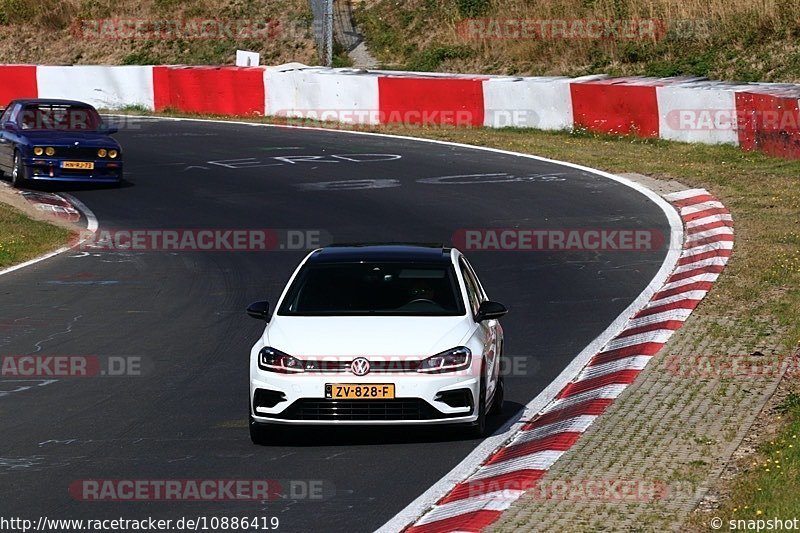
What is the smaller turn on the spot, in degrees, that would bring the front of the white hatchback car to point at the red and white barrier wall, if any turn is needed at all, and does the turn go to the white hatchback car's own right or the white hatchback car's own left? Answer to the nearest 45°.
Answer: approximately 180°

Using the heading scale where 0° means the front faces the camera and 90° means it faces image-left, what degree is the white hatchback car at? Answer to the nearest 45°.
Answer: approximately 0°

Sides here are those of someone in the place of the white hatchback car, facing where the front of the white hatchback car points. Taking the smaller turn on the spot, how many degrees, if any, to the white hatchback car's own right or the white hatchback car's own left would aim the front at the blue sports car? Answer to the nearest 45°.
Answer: approximately 180°
